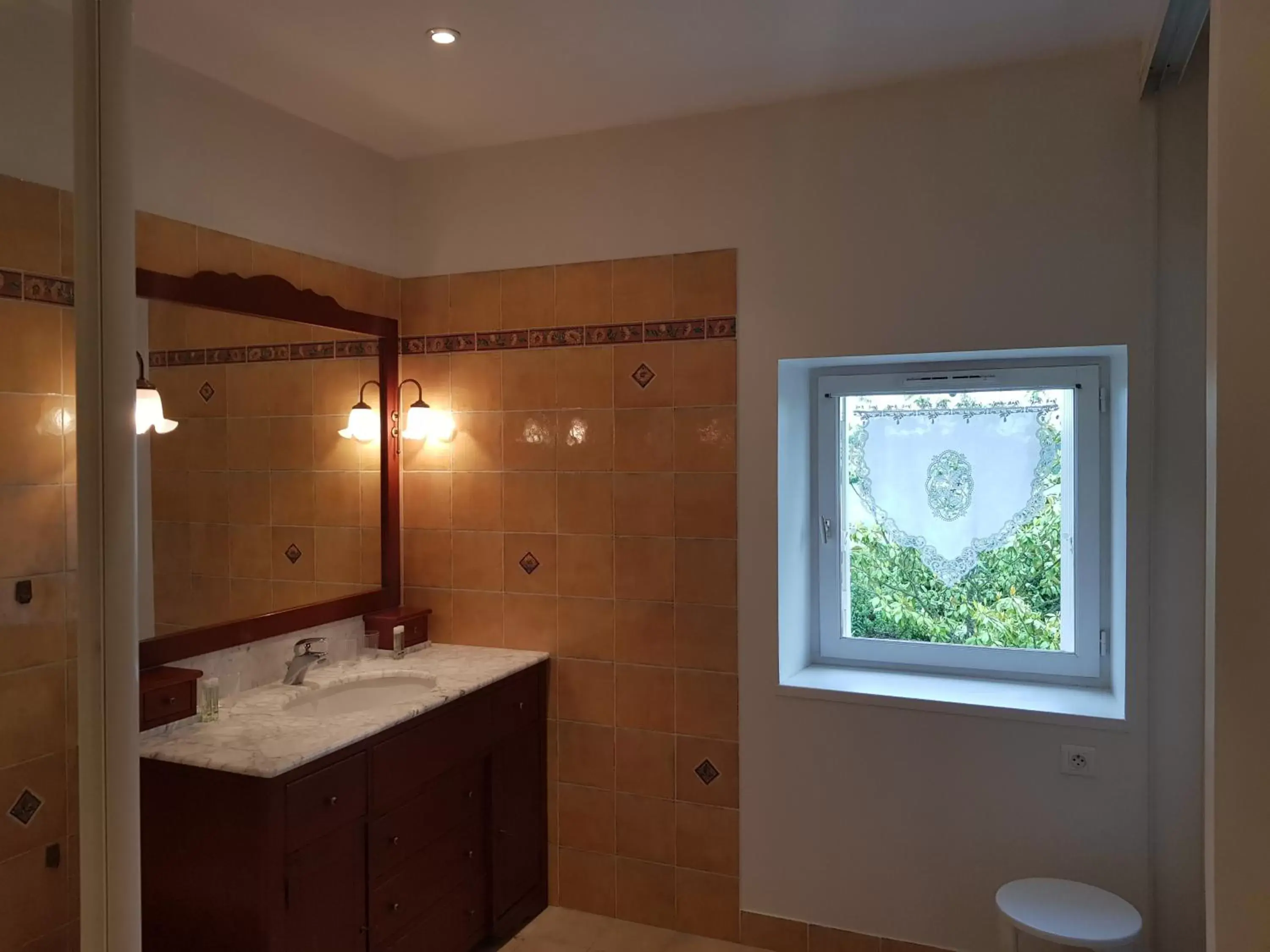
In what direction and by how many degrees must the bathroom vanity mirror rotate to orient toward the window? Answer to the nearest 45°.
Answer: approximately 45° to its left

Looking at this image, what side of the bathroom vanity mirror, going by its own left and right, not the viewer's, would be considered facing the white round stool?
front

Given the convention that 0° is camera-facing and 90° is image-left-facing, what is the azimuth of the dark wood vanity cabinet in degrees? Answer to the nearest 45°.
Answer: approximately 315°

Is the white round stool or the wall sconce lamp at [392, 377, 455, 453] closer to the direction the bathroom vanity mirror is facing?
the white round stool

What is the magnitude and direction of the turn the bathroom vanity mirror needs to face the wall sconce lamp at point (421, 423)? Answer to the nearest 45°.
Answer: approximately 90° to its left

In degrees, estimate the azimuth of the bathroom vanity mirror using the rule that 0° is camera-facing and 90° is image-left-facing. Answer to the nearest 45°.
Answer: approximately 315°

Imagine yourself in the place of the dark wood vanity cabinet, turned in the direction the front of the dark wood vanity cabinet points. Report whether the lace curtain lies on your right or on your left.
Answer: on your left

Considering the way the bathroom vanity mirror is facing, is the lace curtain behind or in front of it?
in front

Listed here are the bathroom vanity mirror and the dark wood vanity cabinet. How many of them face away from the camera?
0
